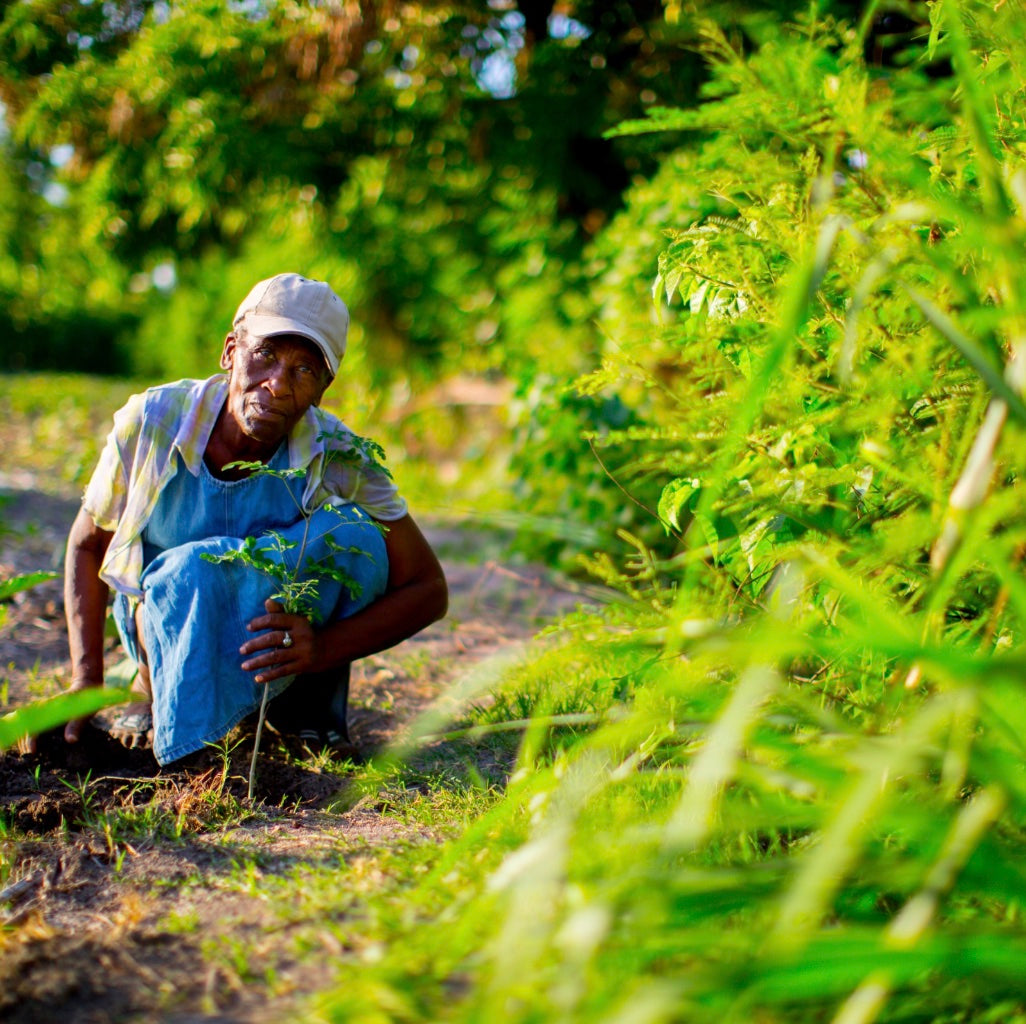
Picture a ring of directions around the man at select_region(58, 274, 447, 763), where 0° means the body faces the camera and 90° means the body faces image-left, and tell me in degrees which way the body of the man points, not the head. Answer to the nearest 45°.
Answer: approximately 0°
